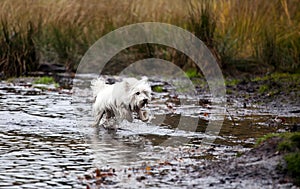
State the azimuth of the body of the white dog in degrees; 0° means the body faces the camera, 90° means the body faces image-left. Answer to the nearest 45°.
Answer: approximately 270°
